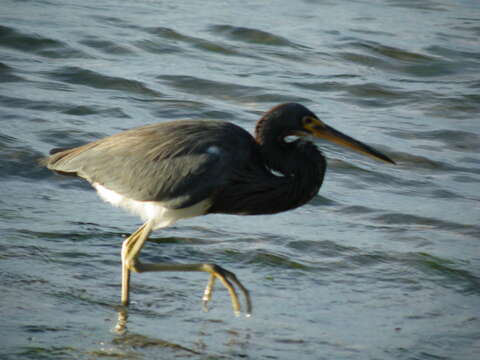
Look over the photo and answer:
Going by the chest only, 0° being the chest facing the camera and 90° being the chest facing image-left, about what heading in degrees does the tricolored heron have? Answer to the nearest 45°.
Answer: approximately 270°
